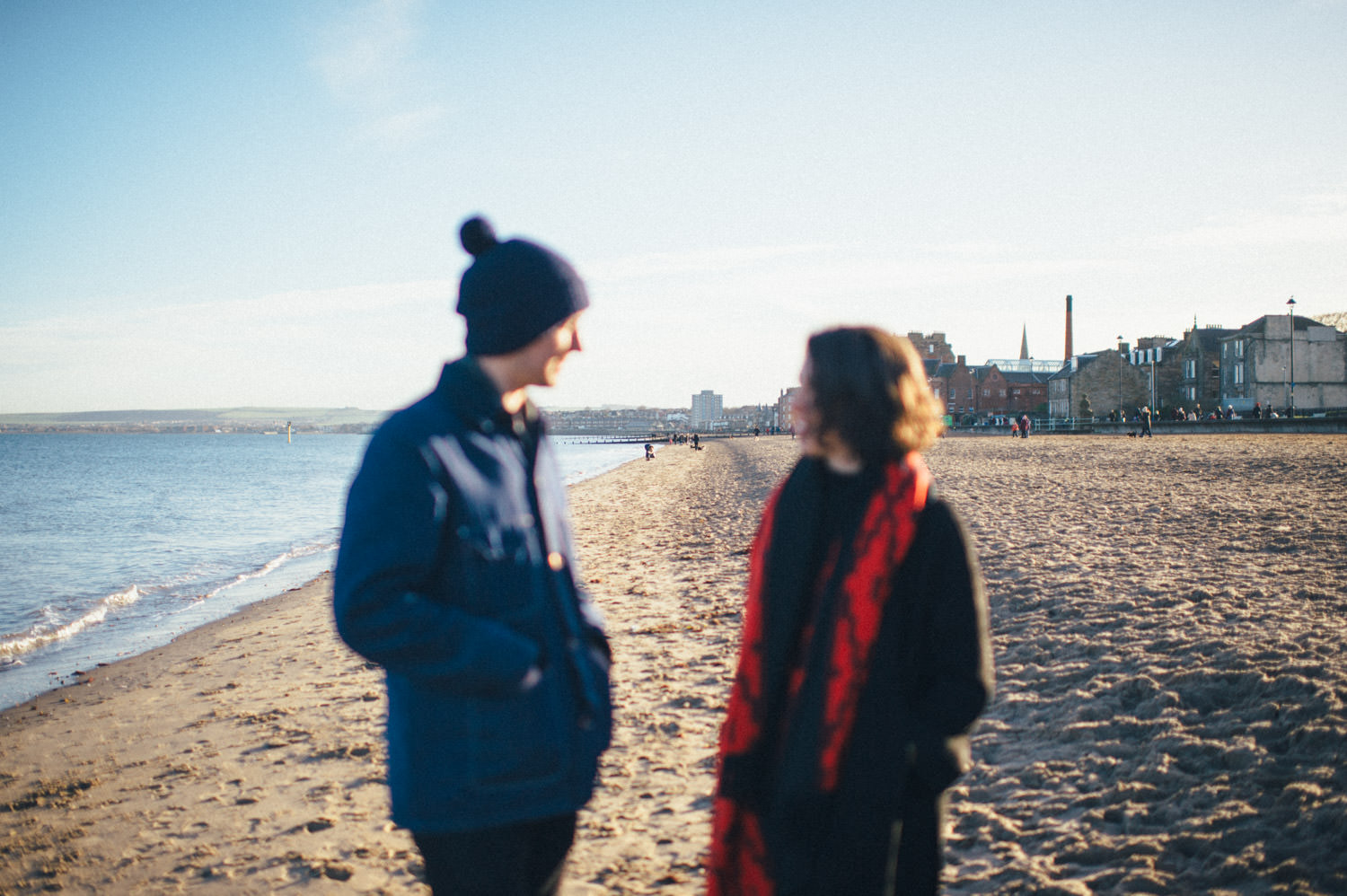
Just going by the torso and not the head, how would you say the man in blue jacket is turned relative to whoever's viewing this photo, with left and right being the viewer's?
facing the viewer and to the right of the viewer

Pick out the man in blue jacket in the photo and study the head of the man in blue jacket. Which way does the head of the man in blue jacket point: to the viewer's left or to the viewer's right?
to the viewer's right

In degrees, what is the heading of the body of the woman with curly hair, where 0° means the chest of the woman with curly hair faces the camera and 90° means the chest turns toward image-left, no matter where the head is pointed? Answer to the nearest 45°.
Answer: approximately 45°

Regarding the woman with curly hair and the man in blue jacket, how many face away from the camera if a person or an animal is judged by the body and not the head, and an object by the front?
0
